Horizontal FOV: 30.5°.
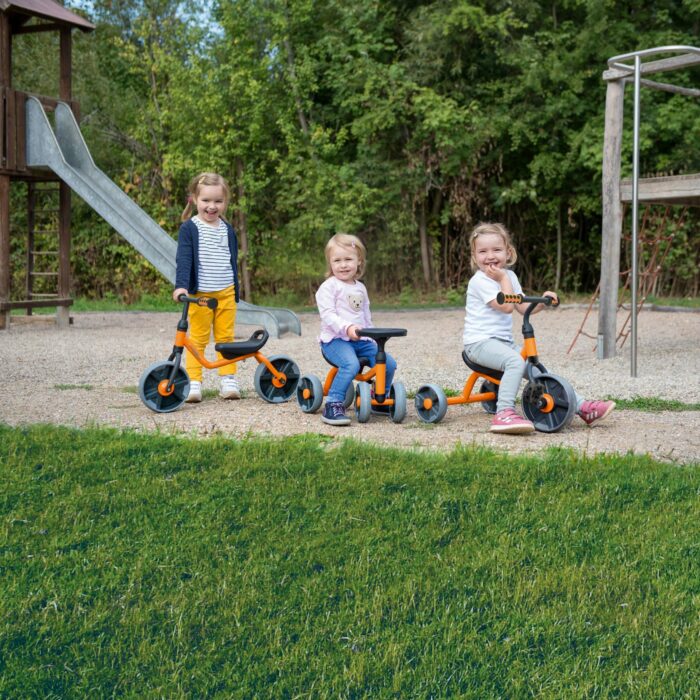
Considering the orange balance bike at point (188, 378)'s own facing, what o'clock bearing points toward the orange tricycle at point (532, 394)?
the orange tricycle at point (532, 394) is roughly at 7 o'clock from the orange balance bike at point (188, 378).

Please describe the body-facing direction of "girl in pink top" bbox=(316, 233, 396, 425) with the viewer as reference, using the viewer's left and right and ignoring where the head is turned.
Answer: facing the viewer and to the right of the viewer

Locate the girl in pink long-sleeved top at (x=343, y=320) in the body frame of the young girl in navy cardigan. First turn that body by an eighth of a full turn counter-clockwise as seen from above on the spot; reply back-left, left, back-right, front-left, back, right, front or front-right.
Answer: front

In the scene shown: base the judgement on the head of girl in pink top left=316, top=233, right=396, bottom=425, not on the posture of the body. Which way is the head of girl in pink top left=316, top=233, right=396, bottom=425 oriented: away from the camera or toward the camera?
toward the camera

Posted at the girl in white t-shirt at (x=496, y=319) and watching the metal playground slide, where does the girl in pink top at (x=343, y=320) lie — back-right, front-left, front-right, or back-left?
front-left

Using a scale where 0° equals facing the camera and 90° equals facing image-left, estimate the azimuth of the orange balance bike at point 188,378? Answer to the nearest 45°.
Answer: approximately 90°

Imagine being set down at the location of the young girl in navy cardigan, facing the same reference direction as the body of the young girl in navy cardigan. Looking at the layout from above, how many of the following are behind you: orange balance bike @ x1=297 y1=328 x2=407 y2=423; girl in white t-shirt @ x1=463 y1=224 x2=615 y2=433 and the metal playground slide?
1

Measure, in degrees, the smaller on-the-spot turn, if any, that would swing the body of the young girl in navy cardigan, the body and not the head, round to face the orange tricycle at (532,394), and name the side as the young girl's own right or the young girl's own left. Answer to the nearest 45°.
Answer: approximately 45° to the young girl's own left

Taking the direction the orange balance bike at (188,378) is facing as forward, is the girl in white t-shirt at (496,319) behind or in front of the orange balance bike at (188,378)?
behind

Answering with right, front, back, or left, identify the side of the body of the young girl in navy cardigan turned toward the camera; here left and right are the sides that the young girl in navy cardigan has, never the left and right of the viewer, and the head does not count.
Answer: front

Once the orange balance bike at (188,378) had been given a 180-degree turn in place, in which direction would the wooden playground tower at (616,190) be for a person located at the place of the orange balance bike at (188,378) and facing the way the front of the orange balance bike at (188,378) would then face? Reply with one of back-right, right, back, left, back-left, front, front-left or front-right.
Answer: front-left

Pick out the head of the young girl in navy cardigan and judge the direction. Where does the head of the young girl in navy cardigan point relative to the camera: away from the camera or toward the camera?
toward the camera
